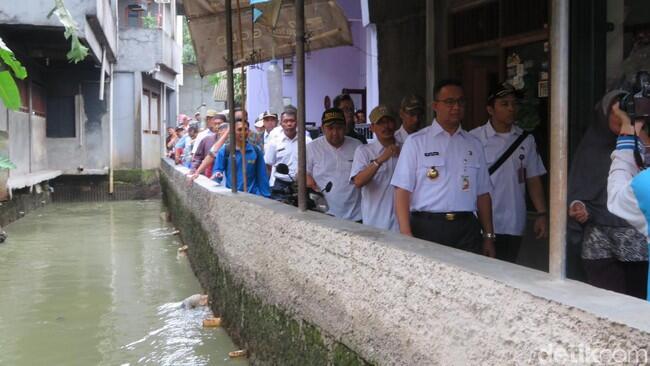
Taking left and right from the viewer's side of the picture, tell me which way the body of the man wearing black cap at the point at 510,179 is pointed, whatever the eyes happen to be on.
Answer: facing the viewer

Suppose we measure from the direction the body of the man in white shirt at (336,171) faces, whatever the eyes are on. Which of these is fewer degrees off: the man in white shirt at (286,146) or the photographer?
the photographer

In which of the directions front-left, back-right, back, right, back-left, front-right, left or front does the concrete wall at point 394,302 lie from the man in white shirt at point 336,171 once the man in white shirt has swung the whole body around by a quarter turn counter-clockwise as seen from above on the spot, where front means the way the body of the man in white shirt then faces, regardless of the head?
right

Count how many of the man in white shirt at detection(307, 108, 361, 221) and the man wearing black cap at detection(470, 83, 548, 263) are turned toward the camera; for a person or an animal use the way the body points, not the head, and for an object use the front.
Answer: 2

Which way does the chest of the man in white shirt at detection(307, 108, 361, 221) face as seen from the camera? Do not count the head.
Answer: toward the camera

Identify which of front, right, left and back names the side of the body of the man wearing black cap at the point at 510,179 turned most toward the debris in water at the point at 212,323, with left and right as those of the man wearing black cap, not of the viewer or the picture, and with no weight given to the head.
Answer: right

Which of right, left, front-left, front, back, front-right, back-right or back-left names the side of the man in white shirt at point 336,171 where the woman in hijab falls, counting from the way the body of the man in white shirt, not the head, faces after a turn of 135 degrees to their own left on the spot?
right

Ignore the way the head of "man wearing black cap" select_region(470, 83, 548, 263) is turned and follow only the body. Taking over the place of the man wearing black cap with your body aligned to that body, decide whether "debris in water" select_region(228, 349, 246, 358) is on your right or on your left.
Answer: on your right

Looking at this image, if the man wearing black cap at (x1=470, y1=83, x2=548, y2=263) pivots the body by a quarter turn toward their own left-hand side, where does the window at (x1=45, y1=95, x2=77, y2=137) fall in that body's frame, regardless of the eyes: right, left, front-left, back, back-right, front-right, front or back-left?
back-left

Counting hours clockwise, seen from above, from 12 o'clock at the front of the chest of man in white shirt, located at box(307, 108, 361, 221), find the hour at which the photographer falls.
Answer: The photographer is roughly at 11 o'clock from the man in white shirt.

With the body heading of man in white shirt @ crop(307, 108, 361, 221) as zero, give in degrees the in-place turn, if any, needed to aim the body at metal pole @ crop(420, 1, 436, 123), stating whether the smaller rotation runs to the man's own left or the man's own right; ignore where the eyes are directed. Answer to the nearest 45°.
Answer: approximately 135° to the man's own left

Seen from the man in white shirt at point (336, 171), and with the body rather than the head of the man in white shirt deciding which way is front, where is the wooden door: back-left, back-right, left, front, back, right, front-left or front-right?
back-left

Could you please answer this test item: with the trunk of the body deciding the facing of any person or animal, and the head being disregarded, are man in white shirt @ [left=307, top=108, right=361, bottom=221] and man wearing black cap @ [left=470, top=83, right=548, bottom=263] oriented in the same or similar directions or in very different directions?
same or similar directions
